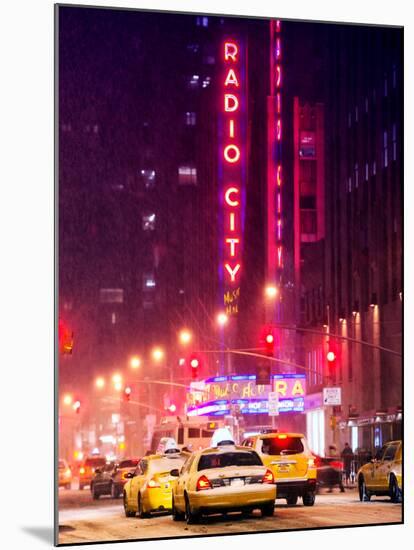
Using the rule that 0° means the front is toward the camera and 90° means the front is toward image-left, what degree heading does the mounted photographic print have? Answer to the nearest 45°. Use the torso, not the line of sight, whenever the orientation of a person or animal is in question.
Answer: approximately 315°
